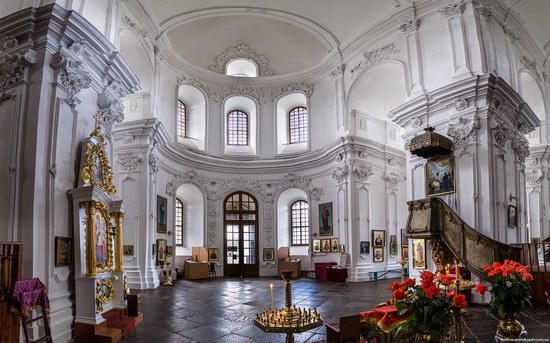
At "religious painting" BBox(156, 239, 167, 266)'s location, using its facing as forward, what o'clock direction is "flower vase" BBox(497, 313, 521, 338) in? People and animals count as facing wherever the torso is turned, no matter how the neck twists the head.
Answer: The flower vase is roughly at 1 o'clock from the religious painting.

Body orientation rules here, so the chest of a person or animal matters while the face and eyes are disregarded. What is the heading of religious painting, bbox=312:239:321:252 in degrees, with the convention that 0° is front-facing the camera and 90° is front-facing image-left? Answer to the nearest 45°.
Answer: approximately 0°

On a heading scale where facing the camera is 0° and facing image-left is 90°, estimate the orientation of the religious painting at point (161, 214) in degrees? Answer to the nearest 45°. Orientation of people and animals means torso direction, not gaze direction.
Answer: approximately 315°

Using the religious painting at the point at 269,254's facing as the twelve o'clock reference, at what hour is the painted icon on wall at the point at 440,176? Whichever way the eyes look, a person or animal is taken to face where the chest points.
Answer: The painted icon on wall is roughly at 11 o'clock from the religious painting.

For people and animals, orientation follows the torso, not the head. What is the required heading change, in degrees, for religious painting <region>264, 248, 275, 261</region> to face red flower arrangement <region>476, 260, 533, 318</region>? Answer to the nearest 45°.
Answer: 0° — it already faces it

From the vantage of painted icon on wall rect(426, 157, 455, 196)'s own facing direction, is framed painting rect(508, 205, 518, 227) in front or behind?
behind
